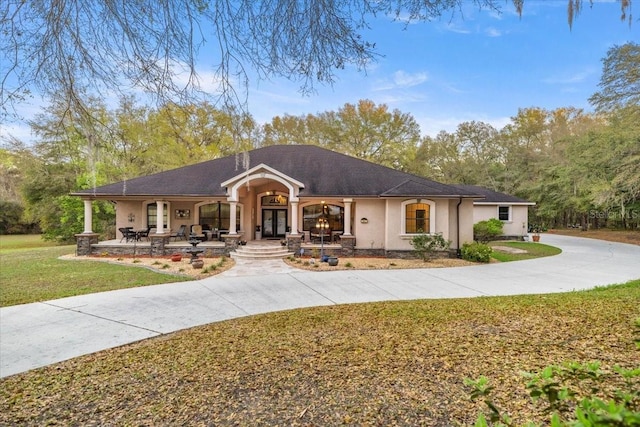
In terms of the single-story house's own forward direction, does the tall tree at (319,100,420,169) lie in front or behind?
behind

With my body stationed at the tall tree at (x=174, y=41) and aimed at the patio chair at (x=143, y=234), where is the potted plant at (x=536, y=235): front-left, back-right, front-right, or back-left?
front-right

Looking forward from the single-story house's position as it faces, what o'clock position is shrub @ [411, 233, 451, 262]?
The shrub is roughly at 10 o'clock from the single-story house.

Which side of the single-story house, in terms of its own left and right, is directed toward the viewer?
front

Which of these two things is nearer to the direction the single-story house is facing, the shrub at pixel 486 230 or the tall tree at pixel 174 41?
the tall tree

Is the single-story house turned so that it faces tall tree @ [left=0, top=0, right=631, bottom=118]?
yes

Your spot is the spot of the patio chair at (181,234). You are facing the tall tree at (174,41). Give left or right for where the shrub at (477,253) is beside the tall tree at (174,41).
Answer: left

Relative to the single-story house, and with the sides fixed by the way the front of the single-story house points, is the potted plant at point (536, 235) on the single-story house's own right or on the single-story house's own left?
on the single-story house's own left

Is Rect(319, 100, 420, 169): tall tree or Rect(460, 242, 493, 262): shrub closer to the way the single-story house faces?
the shrub

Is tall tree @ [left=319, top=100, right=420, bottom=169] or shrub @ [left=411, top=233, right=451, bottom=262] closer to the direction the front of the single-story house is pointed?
the shrub

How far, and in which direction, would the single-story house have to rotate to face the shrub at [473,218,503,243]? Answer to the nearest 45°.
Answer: approximately 90° to its left

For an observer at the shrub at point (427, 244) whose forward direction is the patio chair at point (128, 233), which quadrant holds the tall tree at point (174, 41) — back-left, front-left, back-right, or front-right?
front-left
